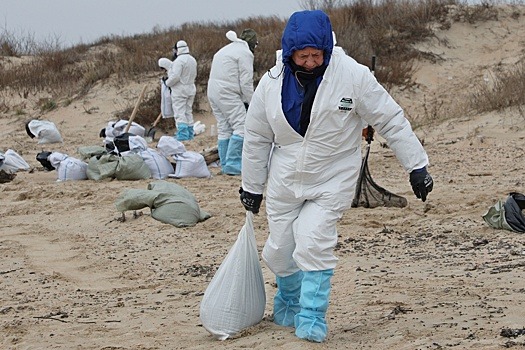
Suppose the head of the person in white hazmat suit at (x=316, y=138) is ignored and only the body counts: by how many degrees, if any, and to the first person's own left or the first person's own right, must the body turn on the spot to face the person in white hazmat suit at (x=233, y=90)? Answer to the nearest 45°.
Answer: approximately 180°

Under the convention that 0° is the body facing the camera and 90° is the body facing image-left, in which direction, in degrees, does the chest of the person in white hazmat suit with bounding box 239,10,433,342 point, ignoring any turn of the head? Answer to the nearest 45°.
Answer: approximately 0°

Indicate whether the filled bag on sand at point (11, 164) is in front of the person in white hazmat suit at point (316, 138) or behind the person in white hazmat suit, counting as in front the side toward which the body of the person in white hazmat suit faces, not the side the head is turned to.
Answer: behind
